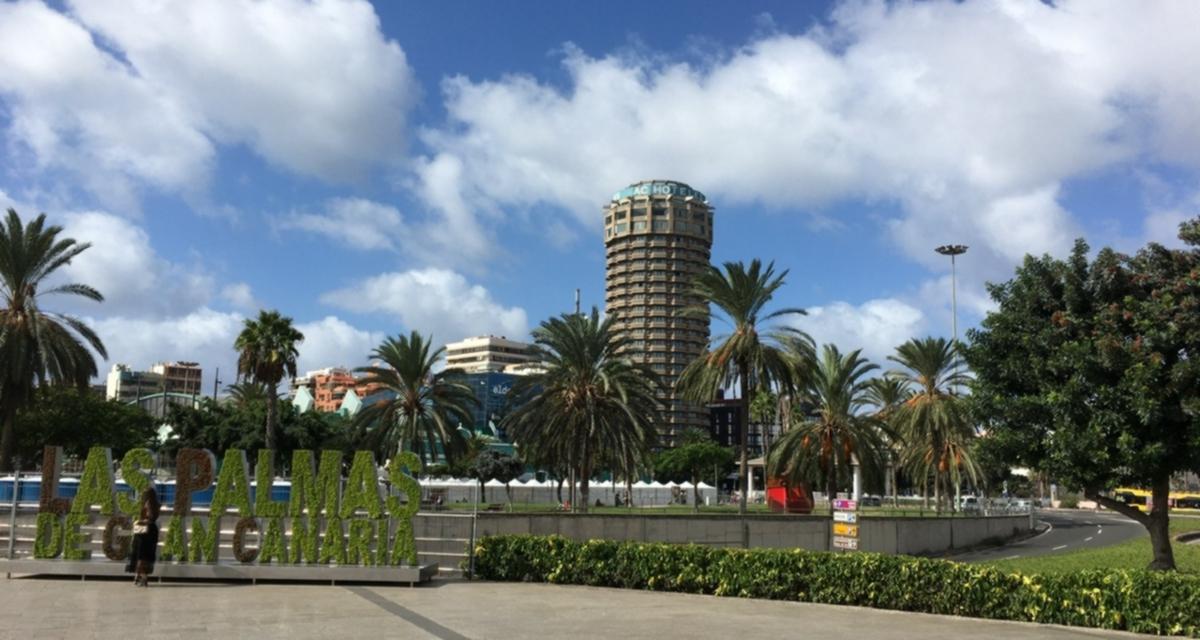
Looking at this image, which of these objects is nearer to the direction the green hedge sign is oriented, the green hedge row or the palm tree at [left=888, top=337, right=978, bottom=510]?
the green hedge row

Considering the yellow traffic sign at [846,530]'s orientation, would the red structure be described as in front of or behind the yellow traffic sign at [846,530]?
behind

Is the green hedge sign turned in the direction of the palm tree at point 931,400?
no

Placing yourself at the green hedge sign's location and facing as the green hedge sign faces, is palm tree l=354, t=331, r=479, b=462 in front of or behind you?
behind

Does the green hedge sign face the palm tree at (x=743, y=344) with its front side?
no

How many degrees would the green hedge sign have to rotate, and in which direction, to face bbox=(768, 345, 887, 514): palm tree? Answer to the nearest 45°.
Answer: approximately 135° to its left

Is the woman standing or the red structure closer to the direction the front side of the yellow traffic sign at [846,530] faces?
the woman standing

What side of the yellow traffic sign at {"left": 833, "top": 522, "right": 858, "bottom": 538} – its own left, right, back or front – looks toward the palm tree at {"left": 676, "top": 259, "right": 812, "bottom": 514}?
back

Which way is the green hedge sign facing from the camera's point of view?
toward the camera

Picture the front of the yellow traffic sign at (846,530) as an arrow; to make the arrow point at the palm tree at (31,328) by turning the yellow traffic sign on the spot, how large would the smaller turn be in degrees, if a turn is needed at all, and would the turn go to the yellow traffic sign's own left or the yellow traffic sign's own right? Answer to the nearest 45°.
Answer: approximately 90° to the yellow traffic sign's own right

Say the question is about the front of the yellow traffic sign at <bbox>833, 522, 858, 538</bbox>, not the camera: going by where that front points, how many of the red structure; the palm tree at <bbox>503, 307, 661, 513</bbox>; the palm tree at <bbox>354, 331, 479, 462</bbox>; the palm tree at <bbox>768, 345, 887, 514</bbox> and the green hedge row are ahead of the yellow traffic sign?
1

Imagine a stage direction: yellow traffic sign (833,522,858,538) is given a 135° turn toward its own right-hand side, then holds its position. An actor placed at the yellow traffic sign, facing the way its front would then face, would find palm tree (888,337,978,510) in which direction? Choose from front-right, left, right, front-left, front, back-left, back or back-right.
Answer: front-right

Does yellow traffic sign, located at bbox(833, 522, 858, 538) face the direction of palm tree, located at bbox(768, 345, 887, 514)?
no

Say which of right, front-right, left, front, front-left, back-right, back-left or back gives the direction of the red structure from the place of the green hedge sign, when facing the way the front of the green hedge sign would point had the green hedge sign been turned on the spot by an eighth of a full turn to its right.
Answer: back

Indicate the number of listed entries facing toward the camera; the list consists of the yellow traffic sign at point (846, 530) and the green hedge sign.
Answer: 2
